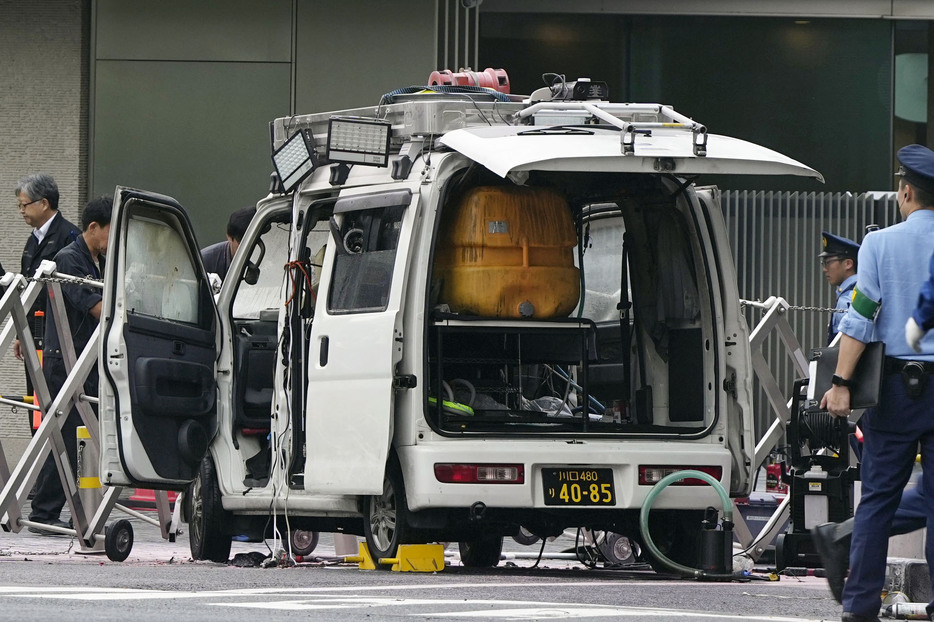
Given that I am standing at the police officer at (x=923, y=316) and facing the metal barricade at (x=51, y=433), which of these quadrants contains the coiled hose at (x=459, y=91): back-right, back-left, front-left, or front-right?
front-right

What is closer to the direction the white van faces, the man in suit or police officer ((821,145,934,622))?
the man in suit

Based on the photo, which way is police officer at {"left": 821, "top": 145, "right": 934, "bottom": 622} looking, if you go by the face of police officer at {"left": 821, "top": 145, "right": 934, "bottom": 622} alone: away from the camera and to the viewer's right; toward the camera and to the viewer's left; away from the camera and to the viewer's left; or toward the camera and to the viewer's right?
away from the camera and to the viewer's left

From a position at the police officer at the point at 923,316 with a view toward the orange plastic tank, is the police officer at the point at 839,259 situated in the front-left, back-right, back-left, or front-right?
front-right

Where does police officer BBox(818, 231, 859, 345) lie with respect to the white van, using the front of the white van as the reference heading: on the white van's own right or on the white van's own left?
on the white van's own right

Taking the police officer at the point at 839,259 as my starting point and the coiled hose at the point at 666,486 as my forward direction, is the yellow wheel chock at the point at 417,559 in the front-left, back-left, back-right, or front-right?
front-right

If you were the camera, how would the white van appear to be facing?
facing away from the viewer and to the left of the viewer
